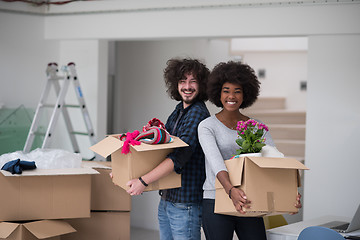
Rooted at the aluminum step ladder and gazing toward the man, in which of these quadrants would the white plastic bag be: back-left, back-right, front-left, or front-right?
front-right

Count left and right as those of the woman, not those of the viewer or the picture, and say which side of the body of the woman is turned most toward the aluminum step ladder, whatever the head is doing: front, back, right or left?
back
